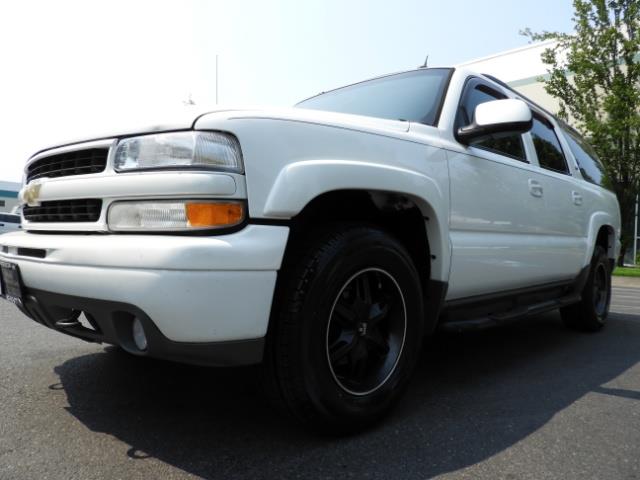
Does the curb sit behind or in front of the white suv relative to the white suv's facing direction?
behind

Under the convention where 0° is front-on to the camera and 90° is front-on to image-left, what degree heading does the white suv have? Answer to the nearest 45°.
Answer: approximately 45°

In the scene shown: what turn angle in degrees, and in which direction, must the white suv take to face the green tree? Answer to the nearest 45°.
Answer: approximately 180°
